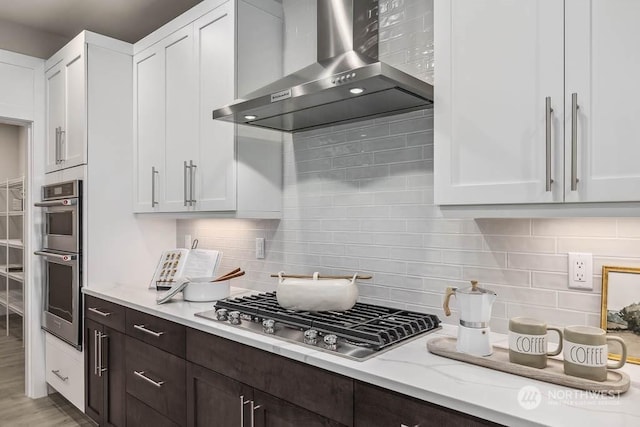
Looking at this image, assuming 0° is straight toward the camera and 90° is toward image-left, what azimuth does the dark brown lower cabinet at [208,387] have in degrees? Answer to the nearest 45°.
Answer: approximately 45°

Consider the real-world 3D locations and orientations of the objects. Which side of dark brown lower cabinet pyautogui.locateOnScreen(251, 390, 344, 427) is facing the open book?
right

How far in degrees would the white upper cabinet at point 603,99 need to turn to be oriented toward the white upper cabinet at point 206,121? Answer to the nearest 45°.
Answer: approximately 90° to its right

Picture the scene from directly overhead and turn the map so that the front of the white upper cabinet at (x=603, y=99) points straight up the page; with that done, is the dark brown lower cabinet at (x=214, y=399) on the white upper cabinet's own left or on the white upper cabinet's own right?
on the white upper cabinet's own right

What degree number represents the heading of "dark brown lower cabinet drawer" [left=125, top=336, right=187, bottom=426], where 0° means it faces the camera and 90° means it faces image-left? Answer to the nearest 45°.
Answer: approximately 45°

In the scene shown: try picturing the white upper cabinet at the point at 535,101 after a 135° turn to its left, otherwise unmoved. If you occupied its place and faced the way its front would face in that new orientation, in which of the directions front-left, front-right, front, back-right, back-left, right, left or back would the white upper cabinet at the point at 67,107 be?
back-left

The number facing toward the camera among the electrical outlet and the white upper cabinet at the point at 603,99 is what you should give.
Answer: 2

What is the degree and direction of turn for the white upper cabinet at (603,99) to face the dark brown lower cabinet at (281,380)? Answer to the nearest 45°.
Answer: approximately 90° to its right

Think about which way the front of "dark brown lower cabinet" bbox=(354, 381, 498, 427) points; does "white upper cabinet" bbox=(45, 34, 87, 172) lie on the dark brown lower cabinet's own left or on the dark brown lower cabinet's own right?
on the dark brown lower cabinet's own right

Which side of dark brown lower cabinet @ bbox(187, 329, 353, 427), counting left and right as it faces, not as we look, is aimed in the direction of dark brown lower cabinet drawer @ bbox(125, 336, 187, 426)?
right

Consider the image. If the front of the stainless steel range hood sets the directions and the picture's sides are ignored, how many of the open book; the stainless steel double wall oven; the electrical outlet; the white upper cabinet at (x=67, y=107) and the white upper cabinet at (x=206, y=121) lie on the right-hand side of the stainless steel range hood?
4

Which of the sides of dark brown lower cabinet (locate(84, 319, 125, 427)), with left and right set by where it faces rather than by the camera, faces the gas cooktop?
left

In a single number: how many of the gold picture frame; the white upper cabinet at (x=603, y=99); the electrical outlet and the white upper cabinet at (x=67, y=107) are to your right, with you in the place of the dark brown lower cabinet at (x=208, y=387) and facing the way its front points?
1
